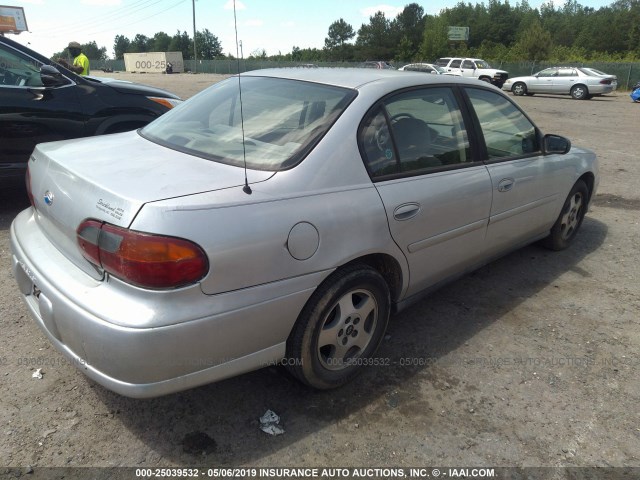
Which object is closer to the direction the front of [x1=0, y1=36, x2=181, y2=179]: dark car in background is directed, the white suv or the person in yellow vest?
the white suv

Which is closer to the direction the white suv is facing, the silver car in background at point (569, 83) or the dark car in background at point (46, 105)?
the silver car in background

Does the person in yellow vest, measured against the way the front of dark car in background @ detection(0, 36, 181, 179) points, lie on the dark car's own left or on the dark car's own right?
on the dark car's own left

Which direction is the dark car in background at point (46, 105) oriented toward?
to the viewer's right

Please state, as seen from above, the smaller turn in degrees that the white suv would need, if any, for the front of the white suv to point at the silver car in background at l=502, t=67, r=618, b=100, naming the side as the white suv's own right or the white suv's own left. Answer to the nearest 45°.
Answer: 0° — it already faces it

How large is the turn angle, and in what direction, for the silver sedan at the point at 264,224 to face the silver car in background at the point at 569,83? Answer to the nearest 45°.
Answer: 0° — it already faces it

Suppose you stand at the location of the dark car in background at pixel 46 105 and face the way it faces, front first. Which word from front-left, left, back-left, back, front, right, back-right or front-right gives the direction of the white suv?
front-left

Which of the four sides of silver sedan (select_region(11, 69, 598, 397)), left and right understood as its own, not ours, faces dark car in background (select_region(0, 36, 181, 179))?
left

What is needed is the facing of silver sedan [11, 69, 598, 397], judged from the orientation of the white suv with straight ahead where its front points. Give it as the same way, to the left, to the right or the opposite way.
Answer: to the left

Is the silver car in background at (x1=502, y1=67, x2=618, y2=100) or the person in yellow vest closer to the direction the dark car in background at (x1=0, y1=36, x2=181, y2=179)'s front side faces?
the silver car in background

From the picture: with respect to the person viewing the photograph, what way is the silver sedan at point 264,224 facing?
facing away from the viewer and to the right of the viewer

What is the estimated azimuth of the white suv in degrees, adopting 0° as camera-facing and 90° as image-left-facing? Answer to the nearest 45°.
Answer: approximately 315°
